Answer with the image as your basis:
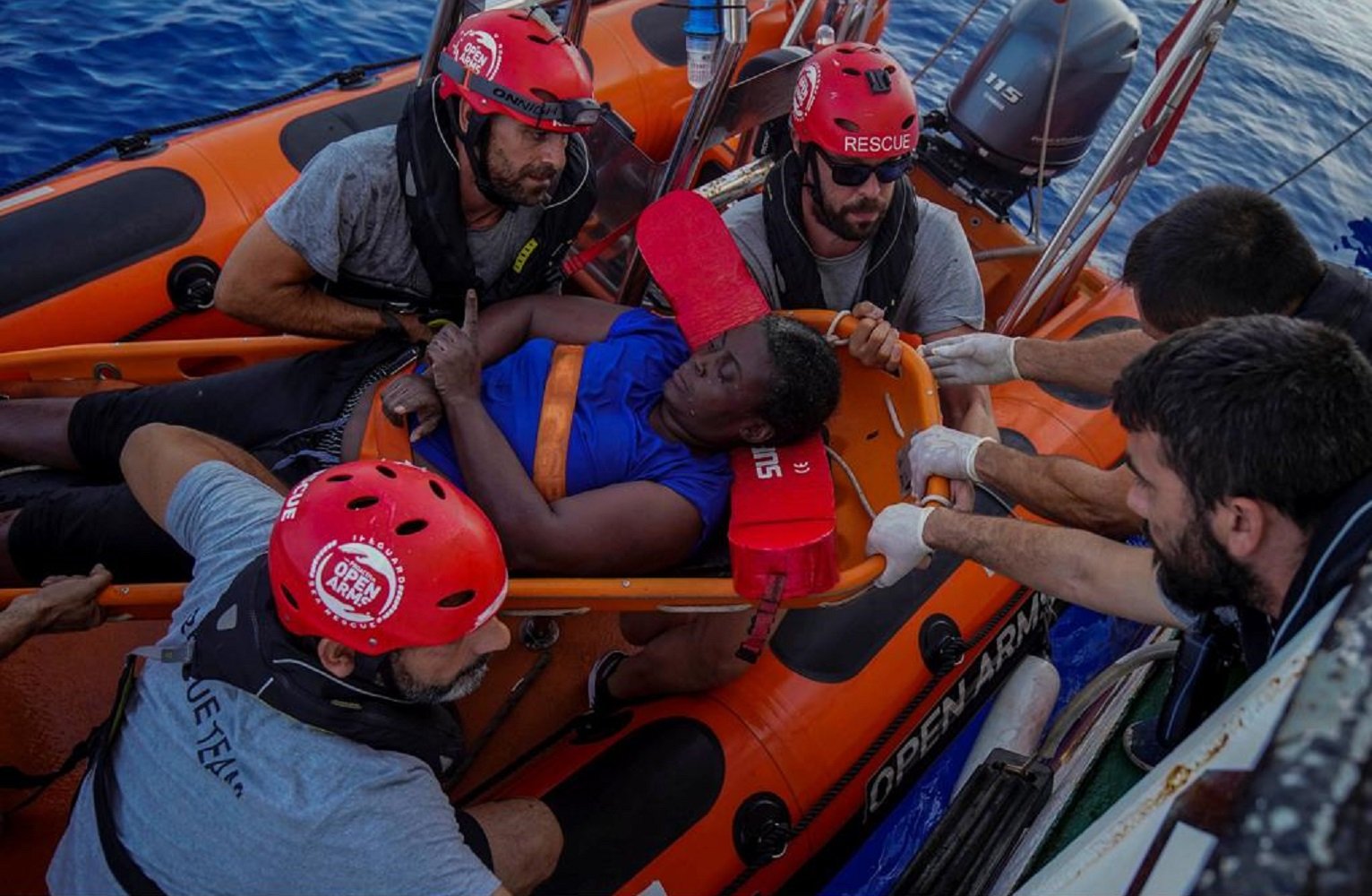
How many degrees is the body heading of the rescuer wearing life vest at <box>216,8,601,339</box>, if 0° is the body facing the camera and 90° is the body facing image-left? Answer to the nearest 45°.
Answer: approximately 315°

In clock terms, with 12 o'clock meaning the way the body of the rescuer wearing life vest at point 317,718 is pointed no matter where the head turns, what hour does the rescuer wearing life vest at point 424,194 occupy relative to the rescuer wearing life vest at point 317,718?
the rescuer wearing life vest at point 424,194 is roughly at 11 o'clock from the rescuer wearing life vest at point 317,718.

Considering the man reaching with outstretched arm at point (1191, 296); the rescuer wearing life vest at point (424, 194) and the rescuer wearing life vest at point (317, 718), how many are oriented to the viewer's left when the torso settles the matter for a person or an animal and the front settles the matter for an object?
1

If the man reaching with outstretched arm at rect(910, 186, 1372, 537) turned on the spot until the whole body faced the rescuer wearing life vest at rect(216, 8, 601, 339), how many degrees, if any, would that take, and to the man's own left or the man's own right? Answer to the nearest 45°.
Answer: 0° — they already face them

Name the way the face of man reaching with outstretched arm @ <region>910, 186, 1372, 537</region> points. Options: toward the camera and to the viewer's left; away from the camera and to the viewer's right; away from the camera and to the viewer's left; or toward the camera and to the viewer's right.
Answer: away from the camera and to the viewer's left

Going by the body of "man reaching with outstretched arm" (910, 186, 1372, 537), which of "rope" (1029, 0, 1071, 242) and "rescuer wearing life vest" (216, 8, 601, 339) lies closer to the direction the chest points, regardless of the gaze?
the rescuer wearing life vest

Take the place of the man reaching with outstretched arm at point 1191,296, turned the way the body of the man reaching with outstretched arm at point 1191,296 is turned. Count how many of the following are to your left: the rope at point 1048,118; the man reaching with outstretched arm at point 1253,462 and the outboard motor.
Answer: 1

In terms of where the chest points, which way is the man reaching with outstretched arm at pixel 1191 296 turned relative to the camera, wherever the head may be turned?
to the viewer's left

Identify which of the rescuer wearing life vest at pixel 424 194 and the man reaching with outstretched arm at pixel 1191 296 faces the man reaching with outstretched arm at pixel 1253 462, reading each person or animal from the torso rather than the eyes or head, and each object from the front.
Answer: the rescuer wearing life vest

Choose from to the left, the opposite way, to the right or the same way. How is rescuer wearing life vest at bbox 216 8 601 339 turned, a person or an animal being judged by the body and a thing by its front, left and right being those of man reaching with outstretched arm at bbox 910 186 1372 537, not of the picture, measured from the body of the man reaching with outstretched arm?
the opposite way

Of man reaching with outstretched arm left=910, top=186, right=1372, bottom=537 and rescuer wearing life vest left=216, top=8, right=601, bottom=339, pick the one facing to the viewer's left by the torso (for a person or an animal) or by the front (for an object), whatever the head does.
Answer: the man reaching with outstretched arm

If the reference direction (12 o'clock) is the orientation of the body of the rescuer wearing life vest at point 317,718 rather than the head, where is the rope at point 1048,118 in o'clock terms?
The rope is roughly at 12 o'clock from the rescuer wearing life vest.

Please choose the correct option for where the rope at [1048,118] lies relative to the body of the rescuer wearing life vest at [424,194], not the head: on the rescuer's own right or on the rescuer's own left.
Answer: on the rescuer's own left

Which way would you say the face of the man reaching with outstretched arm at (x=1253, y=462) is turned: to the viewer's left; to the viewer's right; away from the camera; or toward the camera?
to the viewer's left

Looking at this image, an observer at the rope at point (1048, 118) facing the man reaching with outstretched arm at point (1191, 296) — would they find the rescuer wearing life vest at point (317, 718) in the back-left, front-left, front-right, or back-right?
front-right

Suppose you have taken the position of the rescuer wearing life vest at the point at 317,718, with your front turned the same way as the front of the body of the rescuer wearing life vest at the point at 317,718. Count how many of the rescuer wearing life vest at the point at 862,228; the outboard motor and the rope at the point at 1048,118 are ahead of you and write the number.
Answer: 3
